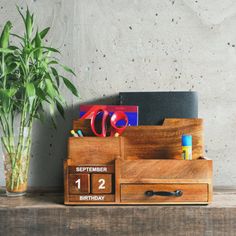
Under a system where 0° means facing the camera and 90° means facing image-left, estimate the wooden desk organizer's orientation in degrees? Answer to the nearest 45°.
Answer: approximately 0°
